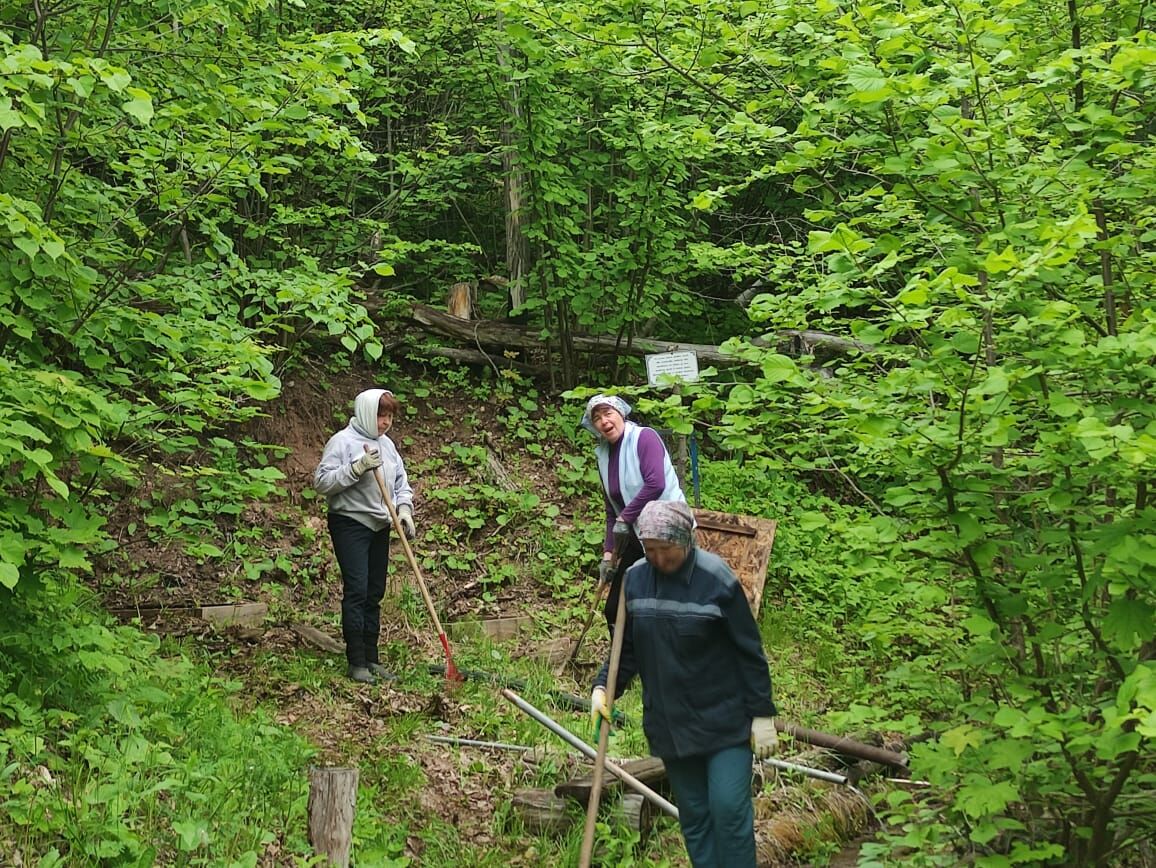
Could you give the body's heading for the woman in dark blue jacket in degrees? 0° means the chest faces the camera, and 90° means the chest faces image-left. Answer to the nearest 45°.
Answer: approximately 45°

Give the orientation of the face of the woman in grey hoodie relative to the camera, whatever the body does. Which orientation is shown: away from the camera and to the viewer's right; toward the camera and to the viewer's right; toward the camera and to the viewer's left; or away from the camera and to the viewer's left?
toward the camera and to the viewer's right

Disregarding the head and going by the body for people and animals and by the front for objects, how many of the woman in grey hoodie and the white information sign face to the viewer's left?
0

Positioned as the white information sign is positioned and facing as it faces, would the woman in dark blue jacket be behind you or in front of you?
in front

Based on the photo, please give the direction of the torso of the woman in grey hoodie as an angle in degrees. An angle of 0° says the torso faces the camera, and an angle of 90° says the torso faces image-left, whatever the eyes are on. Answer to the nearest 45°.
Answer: approximately 315°

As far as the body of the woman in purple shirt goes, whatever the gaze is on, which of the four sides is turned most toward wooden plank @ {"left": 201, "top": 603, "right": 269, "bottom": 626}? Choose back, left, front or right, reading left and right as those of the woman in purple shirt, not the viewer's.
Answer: right
